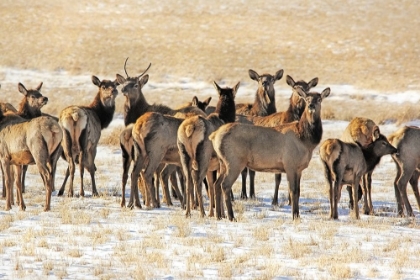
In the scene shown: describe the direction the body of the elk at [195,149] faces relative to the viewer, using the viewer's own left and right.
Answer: facing away from the viewer and to the right of the viewer

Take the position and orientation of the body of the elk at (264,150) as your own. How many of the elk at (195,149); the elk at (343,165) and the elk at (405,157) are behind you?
1

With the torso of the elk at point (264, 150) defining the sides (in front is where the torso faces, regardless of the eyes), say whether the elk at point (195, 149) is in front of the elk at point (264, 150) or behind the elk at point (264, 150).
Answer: behind

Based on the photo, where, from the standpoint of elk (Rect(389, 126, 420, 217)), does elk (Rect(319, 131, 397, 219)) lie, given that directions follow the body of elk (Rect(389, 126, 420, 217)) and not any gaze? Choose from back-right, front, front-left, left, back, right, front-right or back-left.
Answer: back-right

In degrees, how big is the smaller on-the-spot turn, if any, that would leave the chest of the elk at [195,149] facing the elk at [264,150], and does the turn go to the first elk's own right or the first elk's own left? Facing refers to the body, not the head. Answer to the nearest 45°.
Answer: approximately 45° to the first elk's own right

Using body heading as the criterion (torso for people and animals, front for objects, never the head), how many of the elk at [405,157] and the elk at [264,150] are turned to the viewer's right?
2

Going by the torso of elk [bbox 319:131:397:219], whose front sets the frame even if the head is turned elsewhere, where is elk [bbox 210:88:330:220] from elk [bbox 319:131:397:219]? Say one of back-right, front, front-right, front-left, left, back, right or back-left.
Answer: back

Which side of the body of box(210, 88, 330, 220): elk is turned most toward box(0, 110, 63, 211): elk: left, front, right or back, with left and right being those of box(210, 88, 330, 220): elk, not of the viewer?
back

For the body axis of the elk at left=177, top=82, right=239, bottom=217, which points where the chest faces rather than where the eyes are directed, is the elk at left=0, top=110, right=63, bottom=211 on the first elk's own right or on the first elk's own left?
on the first elk's own left

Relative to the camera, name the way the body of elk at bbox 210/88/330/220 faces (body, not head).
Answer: to the viewer's right

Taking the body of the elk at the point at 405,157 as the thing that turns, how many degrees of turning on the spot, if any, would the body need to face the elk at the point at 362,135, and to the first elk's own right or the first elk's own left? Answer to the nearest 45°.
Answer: approximately 180°
